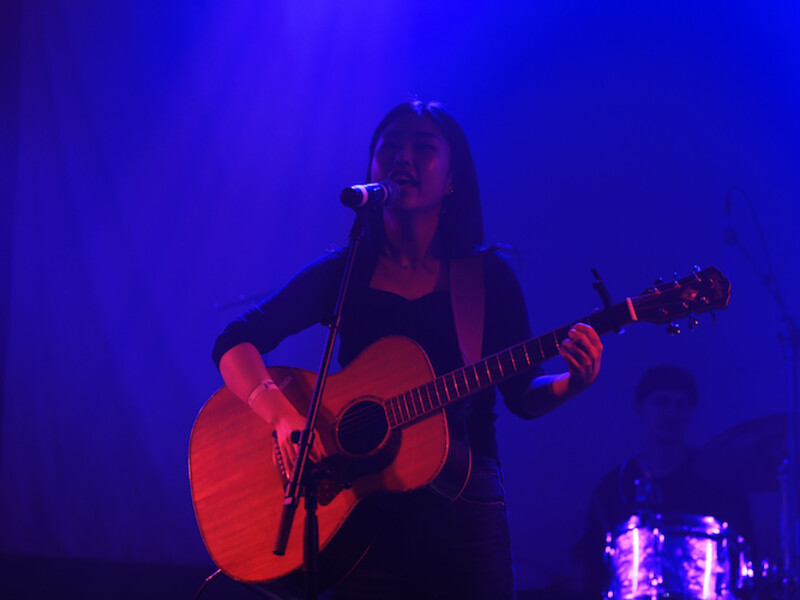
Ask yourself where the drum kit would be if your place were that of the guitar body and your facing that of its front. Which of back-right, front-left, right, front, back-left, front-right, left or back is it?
back-left

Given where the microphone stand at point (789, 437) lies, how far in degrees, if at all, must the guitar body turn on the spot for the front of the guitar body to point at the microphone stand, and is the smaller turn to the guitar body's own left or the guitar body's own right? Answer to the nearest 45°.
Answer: approximately 135° to the guitar body's own left

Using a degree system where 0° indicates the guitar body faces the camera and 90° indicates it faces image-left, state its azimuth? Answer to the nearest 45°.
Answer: approximately 0°

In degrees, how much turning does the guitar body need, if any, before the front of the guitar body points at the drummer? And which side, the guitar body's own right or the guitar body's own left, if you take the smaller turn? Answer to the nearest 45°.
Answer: approximately 135° to the guitar body's own left
